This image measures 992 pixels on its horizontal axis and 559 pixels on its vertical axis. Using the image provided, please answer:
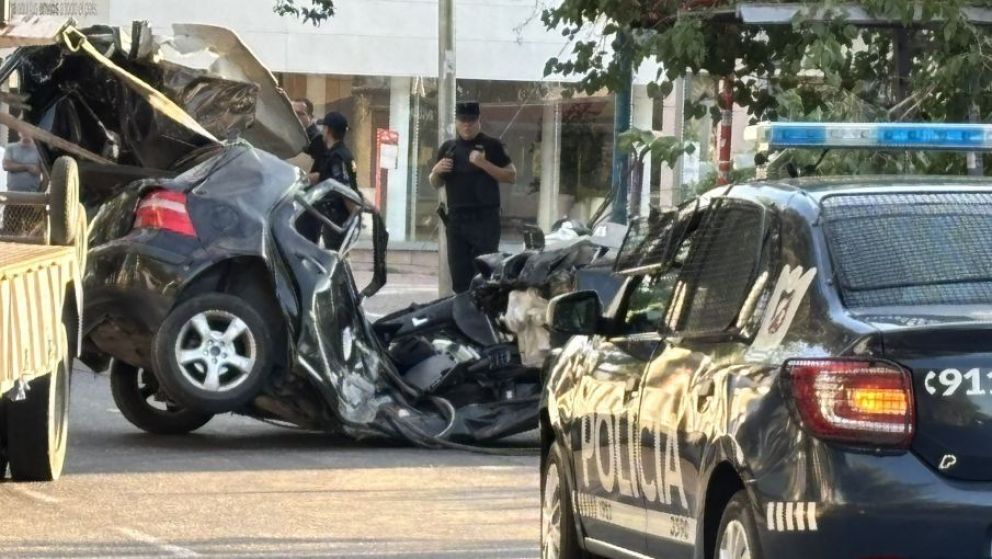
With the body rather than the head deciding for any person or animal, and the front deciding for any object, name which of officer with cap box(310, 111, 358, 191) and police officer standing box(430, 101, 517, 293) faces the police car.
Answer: the police officer standing

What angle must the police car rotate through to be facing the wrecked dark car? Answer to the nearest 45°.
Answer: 0° — it already faces it

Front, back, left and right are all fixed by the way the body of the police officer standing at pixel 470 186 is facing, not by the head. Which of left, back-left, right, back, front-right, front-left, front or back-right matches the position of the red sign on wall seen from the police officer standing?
back

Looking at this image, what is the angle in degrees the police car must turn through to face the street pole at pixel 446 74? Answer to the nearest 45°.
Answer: approximately 45° to its right

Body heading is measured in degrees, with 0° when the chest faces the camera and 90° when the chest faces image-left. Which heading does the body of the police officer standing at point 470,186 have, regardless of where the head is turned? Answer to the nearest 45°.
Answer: approximately 0°

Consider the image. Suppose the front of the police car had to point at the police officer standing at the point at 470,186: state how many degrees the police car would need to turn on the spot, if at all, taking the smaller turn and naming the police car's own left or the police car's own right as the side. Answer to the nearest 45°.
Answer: approximately 45° to the police car's own right

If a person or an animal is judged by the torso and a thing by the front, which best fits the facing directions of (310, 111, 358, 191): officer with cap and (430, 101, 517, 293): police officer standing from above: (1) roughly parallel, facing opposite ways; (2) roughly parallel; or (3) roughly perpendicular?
roughly perpendicular

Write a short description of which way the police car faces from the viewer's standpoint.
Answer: facing away from the viewer and to the left of the viewer
